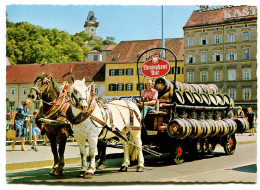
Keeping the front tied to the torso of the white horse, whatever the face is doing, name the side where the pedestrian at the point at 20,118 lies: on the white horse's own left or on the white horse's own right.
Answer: on the white horse's own right

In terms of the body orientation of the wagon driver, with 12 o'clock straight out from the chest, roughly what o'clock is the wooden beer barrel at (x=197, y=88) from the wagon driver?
The wooden beer barrel is roughly at 6 o'clock from the wagon driver.

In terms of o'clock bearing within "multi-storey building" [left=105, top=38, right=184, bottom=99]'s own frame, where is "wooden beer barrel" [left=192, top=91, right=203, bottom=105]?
The wooden beer barrel is roughly at 11 o'clock from the multi-storey building.

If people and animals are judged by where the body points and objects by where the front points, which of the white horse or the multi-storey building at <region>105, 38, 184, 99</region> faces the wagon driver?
the multi-storey building

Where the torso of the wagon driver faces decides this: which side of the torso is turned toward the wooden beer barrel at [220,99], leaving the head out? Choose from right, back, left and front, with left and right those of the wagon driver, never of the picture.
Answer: back

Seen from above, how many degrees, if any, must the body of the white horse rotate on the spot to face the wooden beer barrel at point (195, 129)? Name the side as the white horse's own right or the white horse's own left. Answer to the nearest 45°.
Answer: approximately 180°

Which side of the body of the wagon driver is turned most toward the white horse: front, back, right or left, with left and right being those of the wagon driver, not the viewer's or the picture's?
front

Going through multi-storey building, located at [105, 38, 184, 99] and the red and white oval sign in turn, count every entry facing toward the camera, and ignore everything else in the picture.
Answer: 2

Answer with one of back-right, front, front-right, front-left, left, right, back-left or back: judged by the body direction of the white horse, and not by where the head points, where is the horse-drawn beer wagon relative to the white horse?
back
